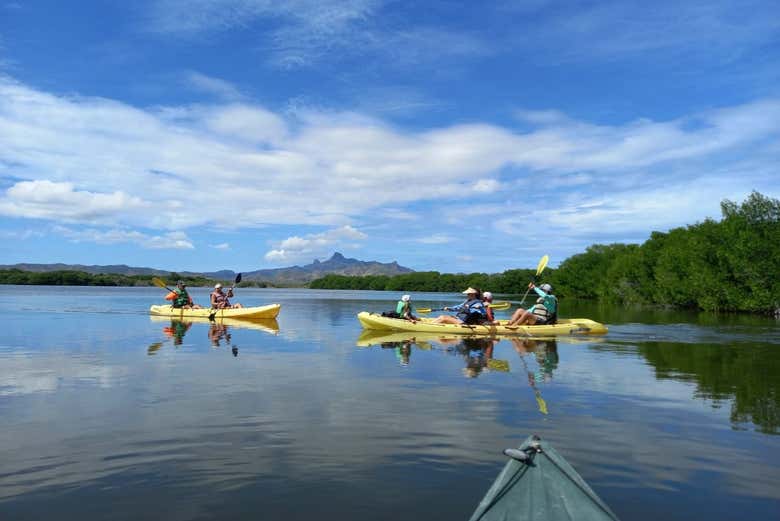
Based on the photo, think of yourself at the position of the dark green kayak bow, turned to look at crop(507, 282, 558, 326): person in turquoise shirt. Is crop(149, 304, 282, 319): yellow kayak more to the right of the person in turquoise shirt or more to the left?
left

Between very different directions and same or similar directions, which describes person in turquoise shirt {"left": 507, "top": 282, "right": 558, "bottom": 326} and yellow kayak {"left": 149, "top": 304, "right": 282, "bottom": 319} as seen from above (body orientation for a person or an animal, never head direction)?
very different directions

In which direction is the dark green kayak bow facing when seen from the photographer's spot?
facing away from the viewer

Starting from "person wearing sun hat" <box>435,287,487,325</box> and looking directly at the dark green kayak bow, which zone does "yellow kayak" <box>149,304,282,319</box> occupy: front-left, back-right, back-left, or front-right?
back-right

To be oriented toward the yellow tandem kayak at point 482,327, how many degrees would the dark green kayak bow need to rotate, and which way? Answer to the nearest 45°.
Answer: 0° — it already faces it

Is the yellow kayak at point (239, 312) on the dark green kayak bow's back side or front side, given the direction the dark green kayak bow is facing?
on the front side

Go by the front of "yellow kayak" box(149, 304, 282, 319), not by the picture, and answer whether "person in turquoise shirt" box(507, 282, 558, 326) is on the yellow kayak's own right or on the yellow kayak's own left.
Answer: on the yellow kayak's own right
